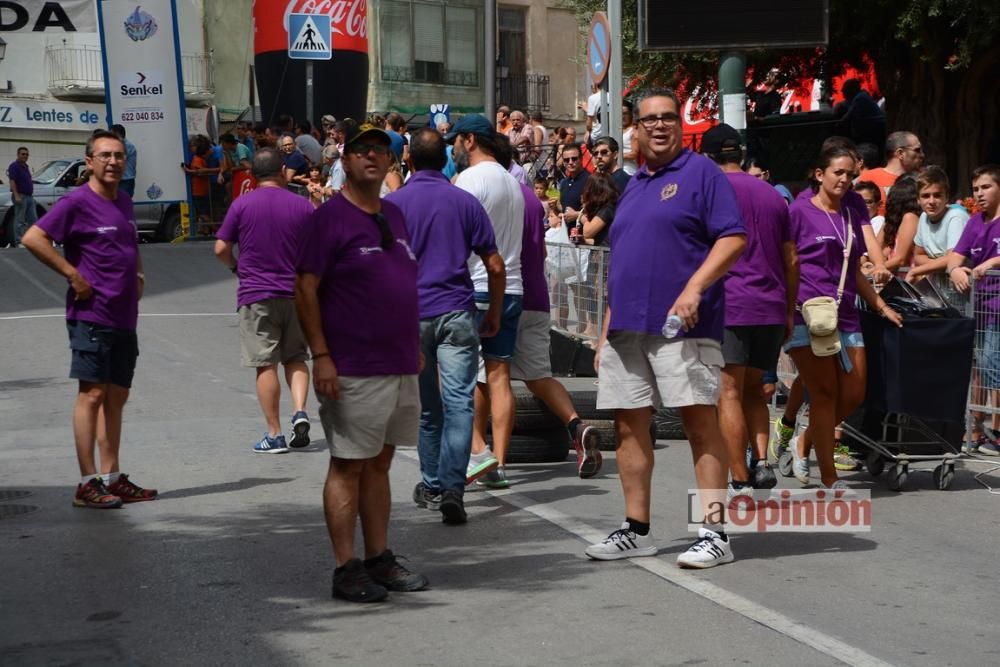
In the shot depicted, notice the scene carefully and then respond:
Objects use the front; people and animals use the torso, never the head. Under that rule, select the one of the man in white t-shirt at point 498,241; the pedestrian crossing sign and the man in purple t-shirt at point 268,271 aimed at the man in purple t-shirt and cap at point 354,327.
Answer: the pedestrian crossing sign

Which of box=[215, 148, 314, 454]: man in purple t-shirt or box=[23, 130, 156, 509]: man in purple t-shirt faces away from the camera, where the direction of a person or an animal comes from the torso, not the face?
box=[215, 148, 314, 454]: man in purple t-shirt

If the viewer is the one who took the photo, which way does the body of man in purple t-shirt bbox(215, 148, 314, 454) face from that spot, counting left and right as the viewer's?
facing away from the viewer

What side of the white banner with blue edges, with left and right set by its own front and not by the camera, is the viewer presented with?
front

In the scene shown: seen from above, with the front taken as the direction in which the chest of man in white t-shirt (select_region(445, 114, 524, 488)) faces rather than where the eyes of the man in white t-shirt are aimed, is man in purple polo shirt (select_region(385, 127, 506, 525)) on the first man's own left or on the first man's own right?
on the first man's own left

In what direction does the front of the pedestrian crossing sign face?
toward the camera

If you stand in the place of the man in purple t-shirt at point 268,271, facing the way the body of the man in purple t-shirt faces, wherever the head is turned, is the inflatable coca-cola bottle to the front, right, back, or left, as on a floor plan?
front

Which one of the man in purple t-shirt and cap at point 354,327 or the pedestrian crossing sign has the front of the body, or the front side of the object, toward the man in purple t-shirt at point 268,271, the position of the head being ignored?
the pedestrian crossing sign

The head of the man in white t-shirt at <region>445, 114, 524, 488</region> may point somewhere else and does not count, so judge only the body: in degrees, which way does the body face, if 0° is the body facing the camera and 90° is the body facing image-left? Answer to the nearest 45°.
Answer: approximately 135°

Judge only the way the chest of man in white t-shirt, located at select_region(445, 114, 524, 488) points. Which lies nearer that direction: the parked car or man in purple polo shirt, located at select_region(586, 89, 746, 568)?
the parked car

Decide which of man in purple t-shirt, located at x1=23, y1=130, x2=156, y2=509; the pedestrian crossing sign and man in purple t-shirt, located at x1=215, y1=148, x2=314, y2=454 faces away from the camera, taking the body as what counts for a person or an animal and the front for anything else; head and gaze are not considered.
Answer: man in purple t-shirt, located at x1=215, y1=148, x2=314, y2=454

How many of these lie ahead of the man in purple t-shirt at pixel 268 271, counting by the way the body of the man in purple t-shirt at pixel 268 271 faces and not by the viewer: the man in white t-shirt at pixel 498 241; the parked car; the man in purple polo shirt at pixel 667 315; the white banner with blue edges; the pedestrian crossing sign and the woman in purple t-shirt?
3

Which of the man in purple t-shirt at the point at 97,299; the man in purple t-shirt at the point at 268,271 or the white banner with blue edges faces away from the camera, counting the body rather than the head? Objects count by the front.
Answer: the man in purple t-shirt at the point at 268,271

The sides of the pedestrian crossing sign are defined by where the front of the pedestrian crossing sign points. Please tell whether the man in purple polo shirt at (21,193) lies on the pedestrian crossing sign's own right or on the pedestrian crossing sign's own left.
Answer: on the pedestrian crossing sign's own right

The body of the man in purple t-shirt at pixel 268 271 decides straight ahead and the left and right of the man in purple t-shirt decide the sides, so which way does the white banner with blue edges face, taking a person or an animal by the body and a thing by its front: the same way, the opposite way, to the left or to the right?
the opposite way

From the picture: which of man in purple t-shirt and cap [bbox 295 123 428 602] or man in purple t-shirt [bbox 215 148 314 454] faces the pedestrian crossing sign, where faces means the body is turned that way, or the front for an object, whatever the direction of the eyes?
man in purple t-shirt [bbox 215 148 314 454]

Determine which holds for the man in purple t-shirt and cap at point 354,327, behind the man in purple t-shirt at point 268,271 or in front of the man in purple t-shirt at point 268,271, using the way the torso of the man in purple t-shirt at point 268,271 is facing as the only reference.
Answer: behind
